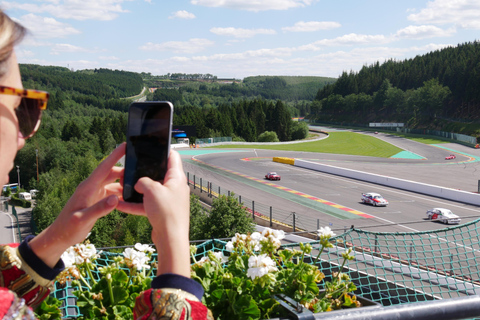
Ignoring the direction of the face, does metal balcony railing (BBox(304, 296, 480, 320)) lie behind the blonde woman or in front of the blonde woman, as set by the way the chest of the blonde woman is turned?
in front

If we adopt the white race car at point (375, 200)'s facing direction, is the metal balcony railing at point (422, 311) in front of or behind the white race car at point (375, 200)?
in front

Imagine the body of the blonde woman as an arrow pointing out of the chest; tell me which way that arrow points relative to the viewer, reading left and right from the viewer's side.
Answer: facing away from the viewer and to the right of the viewer

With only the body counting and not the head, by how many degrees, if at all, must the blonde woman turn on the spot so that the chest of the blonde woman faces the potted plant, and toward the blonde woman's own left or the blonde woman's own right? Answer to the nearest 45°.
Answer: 0° — they already face it

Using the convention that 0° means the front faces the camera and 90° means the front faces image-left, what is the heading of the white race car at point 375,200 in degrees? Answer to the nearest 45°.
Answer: approximately 315°

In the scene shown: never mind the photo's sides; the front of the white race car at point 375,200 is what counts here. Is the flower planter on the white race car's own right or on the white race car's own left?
on the white race car's own right

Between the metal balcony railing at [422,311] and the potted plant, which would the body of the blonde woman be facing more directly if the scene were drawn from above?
the potted plant

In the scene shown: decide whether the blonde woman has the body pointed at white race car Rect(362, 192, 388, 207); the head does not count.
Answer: yes

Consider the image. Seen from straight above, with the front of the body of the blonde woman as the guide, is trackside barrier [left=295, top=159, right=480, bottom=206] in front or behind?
in front
